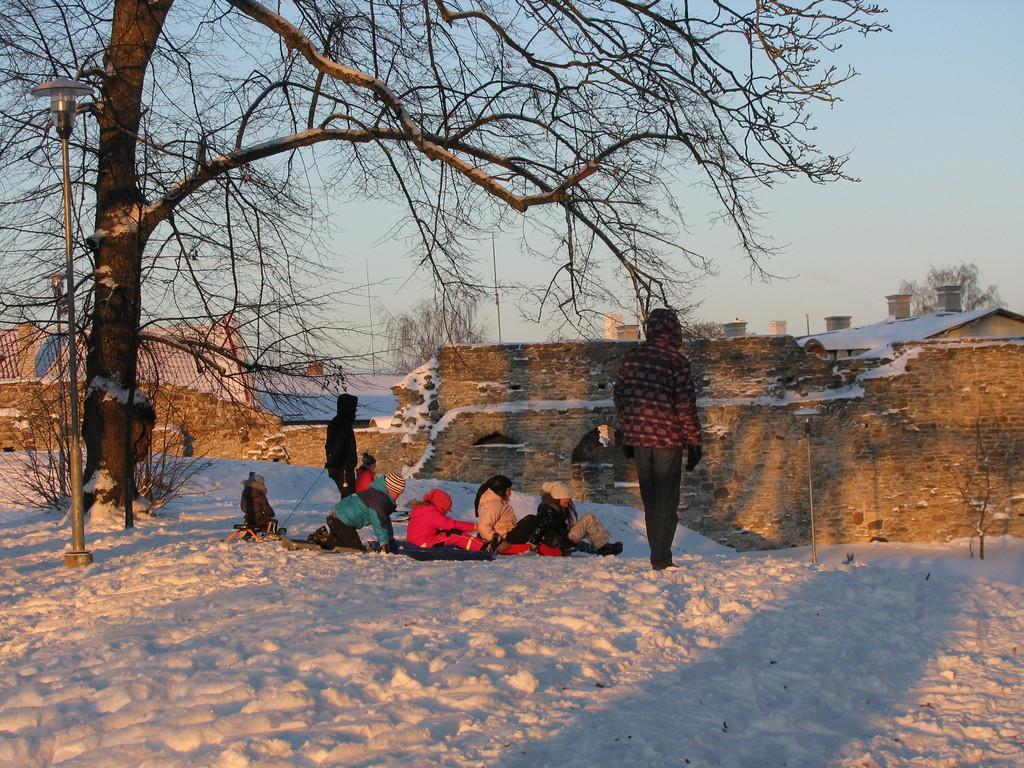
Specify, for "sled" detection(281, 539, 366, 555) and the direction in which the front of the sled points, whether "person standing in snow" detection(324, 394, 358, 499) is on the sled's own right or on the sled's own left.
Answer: on the sled's own left

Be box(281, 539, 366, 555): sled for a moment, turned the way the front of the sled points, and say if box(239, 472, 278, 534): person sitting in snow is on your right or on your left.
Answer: on your left

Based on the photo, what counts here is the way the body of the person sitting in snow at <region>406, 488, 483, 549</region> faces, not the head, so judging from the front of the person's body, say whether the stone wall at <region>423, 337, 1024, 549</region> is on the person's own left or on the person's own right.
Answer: on the person's own left

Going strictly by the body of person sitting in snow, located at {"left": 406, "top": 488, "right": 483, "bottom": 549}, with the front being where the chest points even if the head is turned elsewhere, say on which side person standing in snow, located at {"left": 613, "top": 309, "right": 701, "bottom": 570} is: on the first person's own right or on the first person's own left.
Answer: on the first person's own right

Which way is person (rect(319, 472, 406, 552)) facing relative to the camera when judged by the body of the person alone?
to the viewer's right

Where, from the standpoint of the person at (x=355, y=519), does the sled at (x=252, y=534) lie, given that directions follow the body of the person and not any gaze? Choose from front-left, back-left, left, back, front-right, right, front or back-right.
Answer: back-left

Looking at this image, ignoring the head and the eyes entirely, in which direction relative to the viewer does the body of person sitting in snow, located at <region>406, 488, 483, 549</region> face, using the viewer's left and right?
facing to the right of the viewer

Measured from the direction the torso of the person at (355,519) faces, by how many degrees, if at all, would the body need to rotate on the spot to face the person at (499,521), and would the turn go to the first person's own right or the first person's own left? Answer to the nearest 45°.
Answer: approximately 45° to the first person's own left

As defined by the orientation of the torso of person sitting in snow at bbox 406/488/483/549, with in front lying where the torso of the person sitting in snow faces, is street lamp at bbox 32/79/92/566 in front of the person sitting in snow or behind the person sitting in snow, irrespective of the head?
behind
